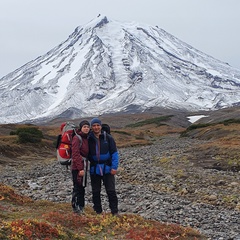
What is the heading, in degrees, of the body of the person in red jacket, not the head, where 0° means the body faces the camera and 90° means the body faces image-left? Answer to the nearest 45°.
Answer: approximately 315°

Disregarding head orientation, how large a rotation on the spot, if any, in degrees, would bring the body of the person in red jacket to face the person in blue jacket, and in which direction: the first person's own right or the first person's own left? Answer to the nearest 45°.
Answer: approximately 45° to the first person's own left
